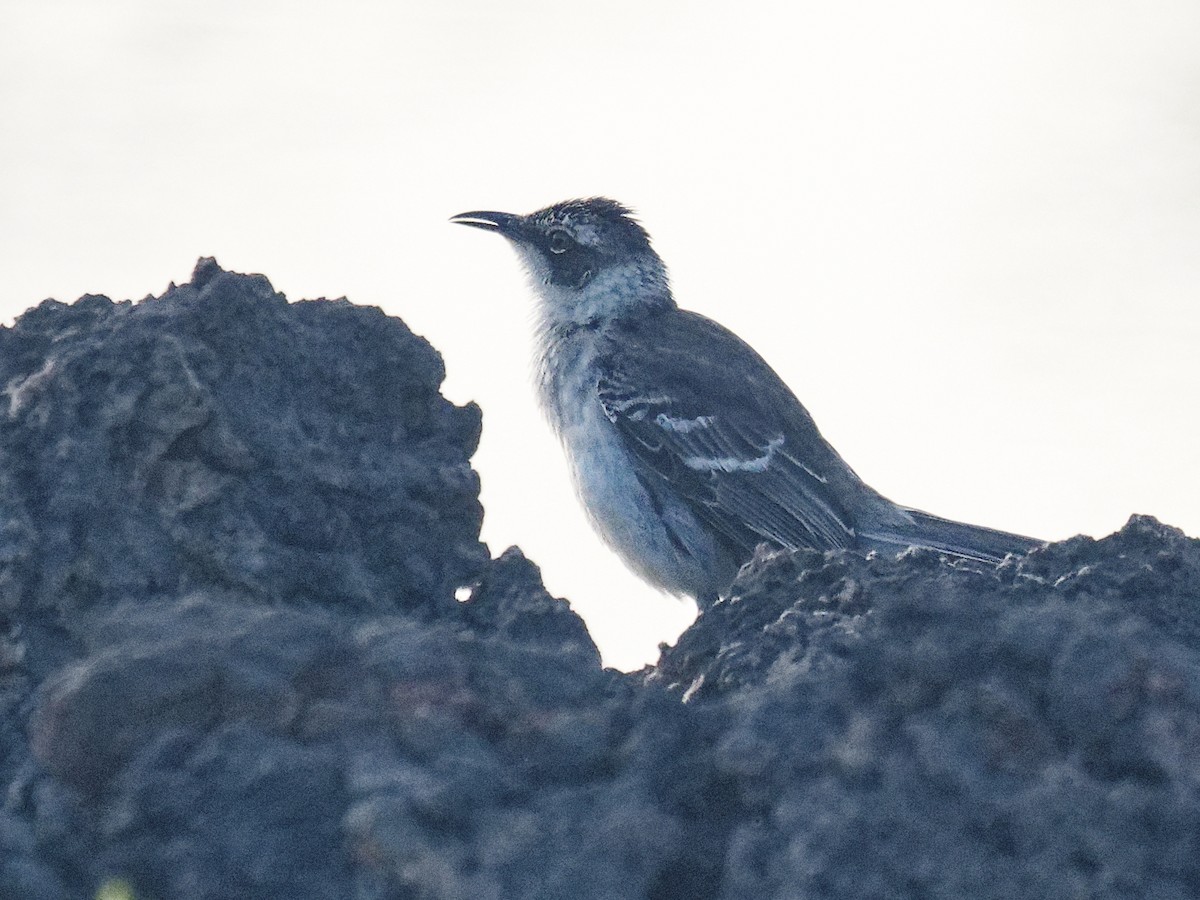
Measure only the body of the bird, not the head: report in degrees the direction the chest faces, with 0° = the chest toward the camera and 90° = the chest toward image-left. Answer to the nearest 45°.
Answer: approximately 90°
